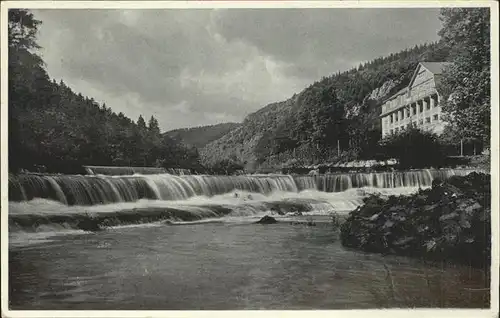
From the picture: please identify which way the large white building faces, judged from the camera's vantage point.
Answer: facing the viewer and to the left of the viewer
